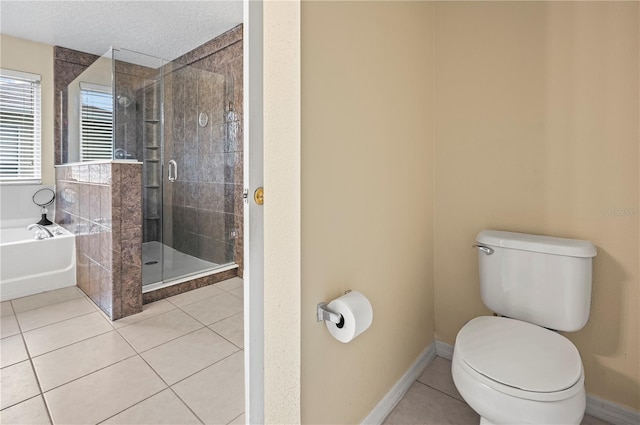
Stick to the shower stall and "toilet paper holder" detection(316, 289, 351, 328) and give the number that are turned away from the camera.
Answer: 0

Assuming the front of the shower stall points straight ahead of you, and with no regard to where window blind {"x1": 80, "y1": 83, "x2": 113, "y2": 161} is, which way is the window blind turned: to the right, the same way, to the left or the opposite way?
the same way

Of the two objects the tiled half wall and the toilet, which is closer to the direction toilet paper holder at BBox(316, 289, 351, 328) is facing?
the toilet

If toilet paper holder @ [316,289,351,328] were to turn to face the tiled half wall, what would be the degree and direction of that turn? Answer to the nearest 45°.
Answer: approximately 180°

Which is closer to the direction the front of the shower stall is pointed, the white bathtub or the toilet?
the toilet

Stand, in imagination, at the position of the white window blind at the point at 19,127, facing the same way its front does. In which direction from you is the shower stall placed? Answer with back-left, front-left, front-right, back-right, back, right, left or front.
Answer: front

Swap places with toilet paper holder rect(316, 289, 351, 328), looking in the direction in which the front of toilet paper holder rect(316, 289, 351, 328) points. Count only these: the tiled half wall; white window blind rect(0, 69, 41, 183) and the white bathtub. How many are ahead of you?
0

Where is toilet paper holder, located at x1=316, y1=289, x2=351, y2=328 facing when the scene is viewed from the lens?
facing the viewer and to the right of the viewer

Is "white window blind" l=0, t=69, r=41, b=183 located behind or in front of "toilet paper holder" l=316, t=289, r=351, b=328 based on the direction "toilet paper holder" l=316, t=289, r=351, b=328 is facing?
behind

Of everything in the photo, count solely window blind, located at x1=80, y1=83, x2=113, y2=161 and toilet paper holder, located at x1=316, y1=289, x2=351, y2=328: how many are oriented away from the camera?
0

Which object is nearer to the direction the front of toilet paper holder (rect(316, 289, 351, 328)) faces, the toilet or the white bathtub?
the toilet

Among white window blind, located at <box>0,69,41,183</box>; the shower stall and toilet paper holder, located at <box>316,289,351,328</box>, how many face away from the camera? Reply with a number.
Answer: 0

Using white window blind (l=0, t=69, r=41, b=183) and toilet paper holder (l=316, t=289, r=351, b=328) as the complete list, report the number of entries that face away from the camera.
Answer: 0

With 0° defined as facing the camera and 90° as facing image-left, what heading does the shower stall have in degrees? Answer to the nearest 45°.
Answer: approximately 315°
